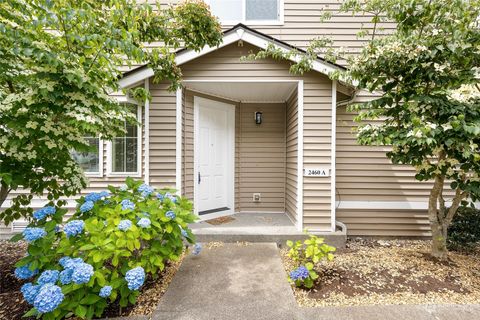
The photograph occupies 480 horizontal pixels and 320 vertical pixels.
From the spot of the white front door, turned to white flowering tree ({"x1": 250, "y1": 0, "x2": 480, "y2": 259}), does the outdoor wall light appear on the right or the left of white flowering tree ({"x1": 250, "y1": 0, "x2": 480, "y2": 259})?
left

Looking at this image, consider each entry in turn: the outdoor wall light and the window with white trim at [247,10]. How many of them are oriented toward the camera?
2

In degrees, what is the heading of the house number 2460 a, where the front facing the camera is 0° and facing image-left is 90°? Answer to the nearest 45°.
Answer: approximately 0°

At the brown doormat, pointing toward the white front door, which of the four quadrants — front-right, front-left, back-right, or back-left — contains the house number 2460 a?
back-right

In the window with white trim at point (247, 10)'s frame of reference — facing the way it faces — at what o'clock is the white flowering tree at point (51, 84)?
The white flowering tree is roughly at 1 o'clock from the window with white trim.

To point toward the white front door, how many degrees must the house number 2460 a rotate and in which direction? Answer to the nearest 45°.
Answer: approximately 90° to its right

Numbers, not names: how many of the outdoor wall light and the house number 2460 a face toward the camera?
2

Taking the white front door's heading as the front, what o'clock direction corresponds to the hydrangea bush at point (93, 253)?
The hydrangea bush is roughly at 2 o'clock from the white front door.

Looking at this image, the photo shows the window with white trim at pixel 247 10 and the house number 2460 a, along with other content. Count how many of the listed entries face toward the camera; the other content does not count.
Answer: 2
